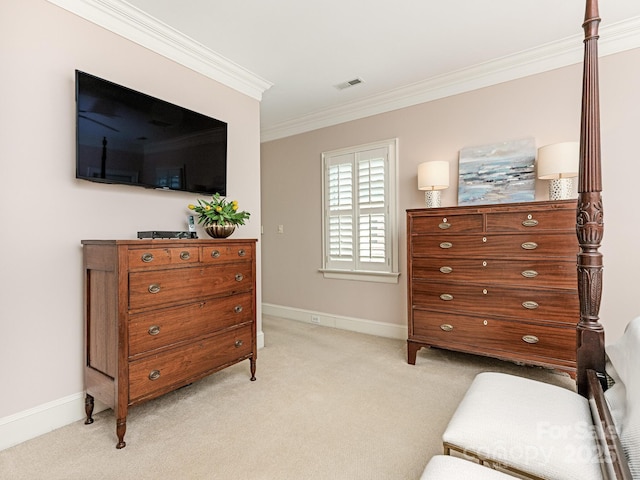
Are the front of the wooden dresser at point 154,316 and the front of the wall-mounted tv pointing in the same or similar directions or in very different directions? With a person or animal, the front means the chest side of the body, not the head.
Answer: same or similar directions

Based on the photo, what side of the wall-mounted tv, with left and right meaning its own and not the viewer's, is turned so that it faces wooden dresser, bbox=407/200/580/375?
front

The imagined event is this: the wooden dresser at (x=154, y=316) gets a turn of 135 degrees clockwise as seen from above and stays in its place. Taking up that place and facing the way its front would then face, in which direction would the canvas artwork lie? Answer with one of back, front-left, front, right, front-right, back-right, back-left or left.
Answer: back

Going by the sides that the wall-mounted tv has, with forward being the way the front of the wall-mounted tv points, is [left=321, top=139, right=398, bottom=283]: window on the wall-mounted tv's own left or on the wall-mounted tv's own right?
on the wall-mounted tv's own left

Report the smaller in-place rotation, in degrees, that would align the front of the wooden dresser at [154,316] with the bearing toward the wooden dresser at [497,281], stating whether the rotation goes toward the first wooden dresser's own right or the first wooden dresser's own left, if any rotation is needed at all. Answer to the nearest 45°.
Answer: approximately 45° to the first wooden dresser's own left

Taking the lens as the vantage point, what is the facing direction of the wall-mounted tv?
facing the viewer and to the right of the viewer

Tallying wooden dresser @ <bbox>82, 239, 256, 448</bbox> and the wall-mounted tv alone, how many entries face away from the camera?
0

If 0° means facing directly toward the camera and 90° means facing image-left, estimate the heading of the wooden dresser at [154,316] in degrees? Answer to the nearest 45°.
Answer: approximately 315°

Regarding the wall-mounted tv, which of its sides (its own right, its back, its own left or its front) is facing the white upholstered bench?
front

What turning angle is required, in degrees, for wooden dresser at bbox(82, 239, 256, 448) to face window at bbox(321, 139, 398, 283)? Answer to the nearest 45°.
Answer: approximately 90° to its left
